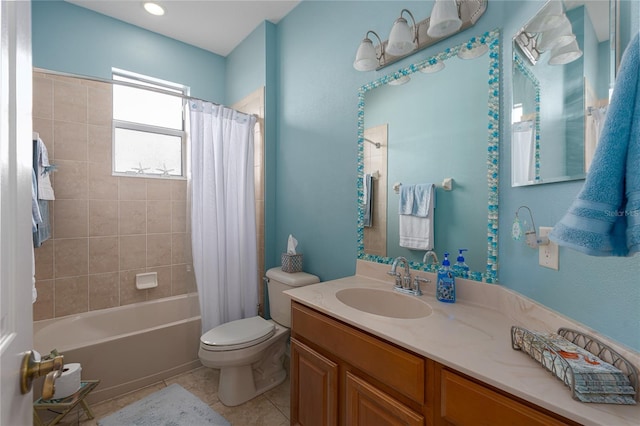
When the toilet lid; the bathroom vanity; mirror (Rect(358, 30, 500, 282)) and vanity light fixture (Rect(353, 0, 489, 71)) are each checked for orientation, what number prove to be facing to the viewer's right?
0

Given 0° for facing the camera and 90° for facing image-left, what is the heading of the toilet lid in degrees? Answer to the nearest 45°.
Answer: approximately 45°

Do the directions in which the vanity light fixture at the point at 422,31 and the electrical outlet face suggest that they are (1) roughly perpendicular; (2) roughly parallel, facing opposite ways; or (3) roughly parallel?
roughly parallel

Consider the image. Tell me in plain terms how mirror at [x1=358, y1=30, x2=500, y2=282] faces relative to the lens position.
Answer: facing the viewer and to the left of the viewer

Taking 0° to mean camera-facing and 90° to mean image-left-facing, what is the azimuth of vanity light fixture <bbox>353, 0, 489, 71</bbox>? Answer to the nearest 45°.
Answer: approximately 45°

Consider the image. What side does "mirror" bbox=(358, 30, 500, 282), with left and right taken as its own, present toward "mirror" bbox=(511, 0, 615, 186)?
left

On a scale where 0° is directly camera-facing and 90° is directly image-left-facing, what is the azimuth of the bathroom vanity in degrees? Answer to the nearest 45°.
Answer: approximately 45°

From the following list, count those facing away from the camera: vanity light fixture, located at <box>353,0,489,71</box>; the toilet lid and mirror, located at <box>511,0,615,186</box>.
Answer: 0

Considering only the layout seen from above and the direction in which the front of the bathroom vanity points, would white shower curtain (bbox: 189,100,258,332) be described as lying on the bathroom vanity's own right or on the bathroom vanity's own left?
on the bathroom vanity's own right

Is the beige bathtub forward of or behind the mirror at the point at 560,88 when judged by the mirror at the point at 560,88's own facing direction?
forward

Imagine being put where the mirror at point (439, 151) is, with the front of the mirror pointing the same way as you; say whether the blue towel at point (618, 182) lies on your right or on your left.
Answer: on your left

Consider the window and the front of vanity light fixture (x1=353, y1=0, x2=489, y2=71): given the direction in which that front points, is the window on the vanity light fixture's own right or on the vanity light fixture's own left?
on the vanity light fixture's own right

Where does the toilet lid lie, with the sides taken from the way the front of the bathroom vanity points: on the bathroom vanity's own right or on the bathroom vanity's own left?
on the bathroom vanity's own right

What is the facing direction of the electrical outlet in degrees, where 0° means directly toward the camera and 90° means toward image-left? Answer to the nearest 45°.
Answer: approximately 45°

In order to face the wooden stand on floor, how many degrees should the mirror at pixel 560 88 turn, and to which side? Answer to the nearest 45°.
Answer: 0° — it already faces it
